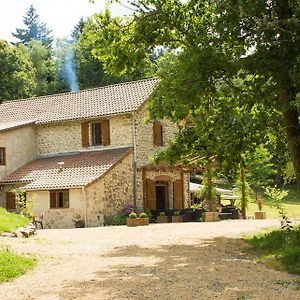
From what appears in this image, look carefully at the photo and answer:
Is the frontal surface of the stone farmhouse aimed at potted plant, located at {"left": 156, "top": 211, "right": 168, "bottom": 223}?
yes

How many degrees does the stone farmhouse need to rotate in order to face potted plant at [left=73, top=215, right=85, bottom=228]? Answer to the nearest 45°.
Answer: approximately 45° to its right

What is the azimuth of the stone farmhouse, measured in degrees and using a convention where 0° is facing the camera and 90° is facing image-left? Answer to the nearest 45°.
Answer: approximately 315°

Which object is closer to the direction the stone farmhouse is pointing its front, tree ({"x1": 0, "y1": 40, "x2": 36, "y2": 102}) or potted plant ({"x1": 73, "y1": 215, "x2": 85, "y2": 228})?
the potted plant

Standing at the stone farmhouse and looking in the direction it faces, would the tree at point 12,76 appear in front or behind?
behind
